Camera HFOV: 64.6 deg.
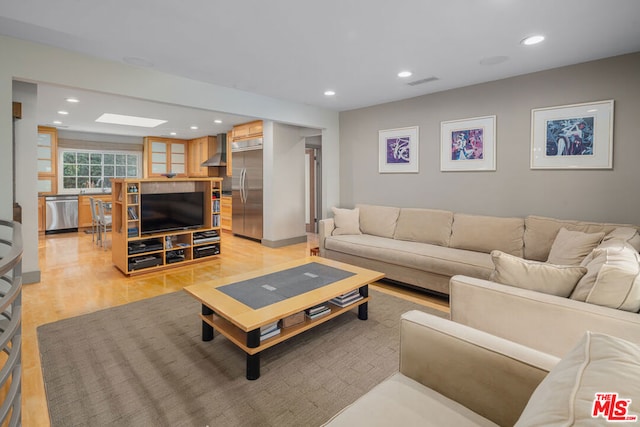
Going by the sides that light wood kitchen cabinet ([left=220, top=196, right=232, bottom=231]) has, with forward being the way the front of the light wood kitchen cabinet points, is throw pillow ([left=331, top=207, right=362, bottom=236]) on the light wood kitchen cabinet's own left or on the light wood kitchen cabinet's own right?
on the light wood kitchen cabinet's own left

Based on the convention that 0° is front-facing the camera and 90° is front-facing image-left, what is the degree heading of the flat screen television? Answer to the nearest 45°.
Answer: approximately 315°

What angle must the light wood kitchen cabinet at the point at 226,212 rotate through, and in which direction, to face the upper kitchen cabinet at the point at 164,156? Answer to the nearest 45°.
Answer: approximately 90° to its right

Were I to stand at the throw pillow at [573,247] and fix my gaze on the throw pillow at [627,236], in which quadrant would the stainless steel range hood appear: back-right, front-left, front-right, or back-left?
back-left

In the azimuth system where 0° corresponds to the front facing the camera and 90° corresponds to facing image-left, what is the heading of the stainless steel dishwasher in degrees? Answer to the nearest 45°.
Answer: approximately 0°

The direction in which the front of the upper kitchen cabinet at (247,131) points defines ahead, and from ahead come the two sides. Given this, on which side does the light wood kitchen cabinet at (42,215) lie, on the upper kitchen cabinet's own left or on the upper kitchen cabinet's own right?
on the upper kitchen cabinet's own right

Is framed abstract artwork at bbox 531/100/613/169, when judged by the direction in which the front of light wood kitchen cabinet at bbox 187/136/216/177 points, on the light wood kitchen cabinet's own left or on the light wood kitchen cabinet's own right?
on the light wood kitchen cabinet's own left

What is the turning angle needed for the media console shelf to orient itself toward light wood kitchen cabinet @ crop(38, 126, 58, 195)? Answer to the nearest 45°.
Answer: approximately 180°

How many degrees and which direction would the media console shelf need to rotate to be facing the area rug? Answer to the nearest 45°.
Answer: approximately 45° to its right

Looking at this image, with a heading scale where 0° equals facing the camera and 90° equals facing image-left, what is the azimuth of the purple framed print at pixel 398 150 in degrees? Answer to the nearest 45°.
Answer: approximately 45°

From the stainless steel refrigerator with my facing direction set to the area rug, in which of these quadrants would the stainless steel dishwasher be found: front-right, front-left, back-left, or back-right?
back-right
